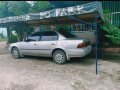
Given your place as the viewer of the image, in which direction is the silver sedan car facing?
facing away from the viewer and to the left of the viewer
